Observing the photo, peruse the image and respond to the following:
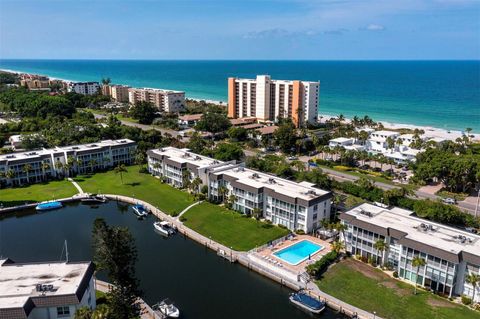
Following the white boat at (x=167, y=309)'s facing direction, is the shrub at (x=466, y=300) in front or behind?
in front

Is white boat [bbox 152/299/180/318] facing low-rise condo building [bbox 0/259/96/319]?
no

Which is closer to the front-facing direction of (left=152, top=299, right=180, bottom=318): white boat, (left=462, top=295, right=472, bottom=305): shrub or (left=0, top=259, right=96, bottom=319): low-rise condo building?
the shrub

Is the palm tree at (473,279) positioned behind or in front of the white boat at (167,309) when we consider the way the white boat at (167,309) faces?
in front
